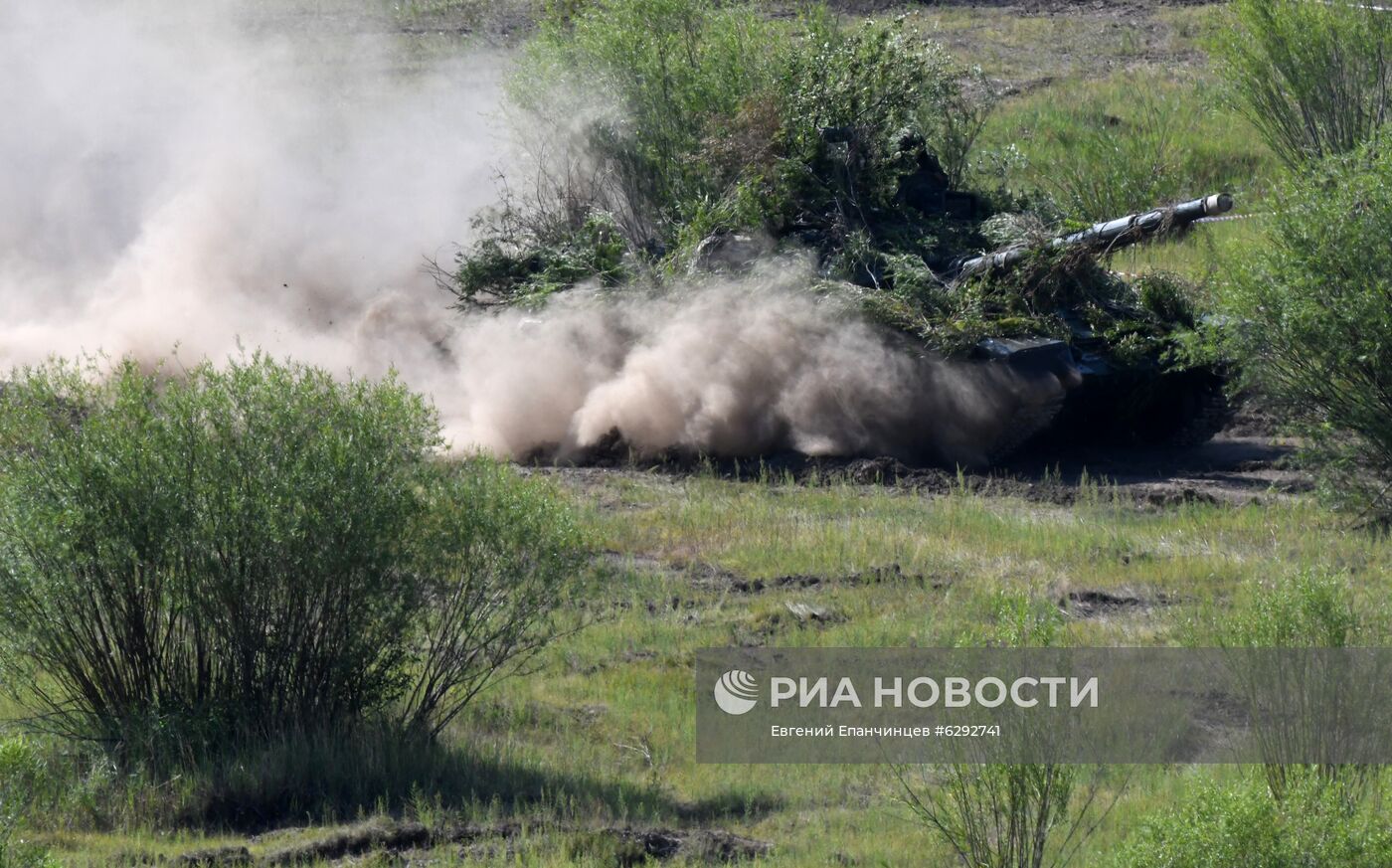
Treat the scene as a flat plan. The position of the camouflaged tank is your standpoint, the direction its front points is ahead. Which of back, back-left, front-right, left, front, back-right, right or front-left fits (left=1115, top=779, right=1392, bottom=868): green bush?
front-right

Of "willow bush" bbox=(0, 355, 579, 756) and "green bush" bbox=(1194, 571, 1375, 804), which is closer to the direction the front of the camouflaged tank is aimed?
the green bush

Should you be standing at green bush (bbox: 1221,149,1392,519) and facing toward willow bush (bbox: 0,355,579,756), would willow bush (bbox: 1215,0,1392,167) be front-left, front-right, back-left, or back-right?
back-right

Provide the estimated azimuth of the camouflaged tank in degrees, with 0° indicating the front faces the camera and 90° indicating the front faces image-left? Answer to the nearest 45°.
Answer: approximately 315°

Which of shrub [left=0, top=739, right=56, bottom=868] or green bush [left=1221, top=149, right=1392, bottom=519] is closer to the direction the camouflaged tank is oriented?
the green bush

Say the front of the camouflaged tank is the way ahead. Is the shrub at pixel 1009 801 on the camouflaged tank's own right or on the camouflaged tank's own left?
on the camouflaged tank's own right

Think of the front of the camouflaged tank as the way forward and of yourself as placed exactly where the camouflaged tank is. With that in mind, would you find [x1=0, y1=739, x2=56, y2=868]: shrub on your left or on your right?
on your right

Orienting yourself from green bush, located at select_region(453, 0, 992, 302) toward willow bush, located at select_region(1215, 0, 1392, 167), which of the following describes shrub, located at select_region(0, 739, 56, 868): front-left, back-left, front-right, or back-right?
back-right

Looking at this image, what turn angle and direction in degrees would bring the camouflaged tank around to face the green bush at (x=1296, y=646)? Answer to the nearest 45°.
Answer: approximately 45° to its right

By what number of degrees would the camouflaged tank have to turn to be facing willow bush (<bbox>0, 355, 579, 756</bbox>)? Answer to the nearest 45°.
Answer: approximately 90° to its right

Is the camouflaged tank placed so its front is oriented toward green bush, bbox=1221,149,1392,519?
yes
